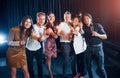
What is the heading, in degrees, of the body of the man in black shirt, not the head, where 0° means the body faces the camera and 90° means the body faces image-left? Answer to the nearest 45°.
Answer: approximately 45°

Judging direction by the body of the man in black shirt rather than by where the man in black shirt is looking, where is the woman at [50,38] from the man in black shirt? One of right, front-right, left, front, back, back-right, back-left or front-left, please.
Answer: front-right

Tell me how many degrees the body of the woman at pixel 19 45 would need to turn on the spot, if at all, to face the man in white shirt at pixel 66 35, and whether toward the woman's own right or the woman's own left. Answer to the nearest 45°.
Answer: approximately 45° to the woman's own left

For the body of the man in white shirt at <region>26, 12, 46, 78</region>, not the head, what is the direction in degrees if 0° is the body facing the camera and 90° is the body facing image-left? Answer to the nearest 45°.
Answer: approximately 315°

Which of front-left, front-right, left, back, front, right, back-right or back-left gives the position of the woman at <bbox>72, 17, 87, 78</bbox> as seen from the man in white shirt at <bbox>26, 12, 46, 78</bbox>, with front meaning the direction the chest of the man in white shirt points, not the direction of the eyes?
front-left

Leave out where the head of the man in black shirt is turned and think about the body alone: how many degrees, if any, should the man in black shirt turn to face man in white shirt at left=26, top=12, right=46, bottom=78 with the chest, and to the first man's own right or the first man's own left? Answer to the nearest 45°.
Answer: approximately 45° to the first man's own right
